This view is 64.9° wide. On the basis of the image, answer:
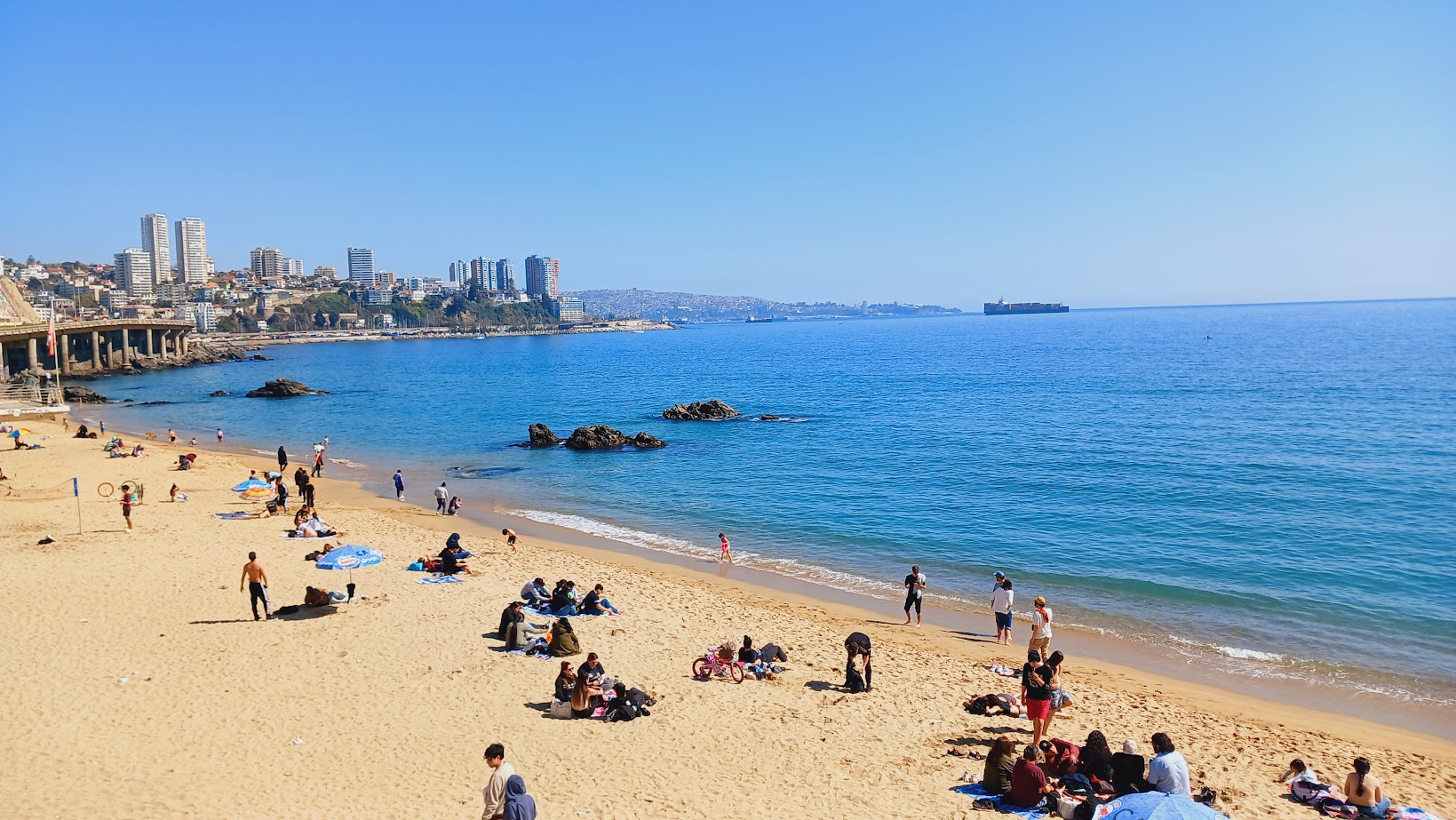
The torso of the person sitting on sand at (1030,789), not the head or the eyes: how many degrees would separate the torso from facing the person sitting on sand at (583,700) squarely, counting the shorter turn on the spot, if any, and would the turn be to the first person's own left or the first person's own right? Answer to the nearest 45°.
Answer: approximately 135° to the first person's own left

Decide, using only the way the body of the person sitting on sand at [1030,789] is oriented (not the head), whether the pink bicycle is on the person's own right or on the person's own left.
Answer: on the person's own left

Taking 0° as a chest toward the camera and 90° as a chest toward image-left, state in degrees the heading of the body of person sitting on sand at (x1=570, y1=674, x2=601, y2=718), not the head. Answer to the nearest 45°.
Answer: approximately 225°

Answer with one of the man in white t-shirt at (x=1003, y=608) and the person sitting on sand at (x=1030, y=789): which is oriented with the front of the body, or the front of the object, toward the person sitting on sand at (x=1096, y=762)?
the person sitting on sand at (x=1030, y=789)

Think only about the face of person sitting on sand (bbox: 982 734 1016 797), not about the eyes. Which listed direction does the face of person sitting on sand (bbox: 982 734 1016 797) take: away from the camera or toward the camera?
away from the camera

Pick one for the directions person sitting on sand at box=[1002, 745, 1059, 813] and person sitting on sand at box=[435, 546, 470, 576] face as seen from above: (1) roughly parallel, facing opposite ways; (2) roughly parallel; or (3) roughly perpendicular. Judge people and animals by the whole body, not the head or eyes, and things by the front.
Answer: roughly parallel

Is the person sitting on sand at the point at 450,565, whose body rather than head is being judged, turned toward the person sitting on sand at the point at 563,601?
no

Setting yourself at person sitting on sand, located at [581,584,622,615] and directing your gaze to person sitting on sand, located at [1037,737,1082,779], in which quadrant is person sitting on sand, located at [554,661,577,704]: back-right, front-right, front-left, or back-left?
front-right

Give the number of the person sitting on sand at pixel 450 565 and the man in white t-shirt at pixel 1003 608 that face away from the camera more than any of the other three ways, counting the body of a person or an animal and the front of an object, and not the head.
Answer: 1

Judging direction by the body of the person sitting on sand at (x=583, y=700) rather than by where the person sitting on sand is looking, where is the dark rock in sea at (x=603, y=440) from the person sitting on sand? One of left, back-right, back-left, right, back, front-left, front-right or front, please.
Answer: front-left

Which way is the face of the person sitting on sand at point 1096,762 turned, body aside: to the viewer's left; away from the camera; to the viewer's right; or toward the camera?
away from the camera

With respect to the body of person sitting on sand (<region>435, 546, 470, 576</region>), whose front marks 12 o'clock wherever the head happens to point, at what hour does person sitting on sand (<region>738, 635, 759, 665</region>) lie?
person sitting on sand (<region>738, 635, 759, 665</region>) is roughly at 2 o'clock from person sitting on sand (<region>435, 546, 470, 576</region>).

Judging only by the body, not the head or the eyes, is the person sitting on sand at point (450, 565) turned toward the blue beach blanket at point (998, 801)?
no

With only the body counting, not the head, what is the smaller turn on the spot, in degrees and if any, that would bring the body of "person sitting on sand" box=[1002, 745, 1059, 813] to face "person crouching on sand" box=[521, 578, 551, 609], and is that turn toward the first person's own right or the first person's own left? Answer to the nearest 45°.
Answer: approximately 90° to the first person's own left

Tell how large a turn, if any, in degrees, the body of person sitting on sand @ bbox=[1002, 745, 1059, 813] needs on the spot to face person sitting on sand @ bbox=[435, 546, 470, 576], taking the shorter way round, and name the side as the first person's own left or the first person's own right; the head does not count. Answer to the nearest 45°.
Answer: approximately 90° to the first person's own left
